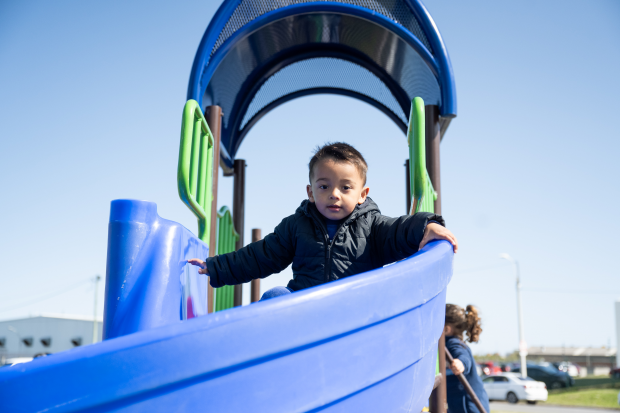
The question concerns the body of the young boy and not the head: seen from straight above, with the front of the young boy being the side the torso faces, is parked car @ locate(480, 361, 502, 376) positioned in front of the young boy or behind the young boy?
behind

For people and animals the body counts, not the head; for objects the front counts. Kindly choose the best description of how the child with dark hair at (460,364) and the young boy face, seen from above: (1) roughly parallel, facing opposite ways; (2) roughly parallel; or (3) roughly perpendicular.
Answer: roughly perpendicular

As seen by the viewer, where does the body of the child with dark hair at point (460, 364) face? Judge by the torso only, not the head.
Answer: to the viewer's left

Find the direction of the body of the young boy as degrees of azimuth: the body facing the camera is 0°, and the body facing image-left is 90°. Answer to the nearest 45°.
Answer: approximately 0°

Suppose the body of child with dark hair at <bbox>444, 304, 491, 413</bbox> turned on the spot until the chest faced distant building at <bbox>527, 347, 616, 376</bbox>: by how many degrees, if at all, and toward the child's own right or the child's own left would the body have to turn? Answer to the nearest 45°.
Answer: approximately 90° to the child's own right

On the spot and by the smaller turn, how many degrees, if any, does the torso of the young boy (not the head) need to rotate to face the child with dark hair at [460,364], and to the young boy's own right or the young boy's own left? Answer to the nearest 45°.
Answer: approximately 135° to the young boy's own left

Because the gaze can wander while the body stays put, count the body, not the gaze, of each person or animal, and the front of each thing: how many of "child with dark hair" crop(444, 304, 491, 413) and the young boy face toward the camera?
1
